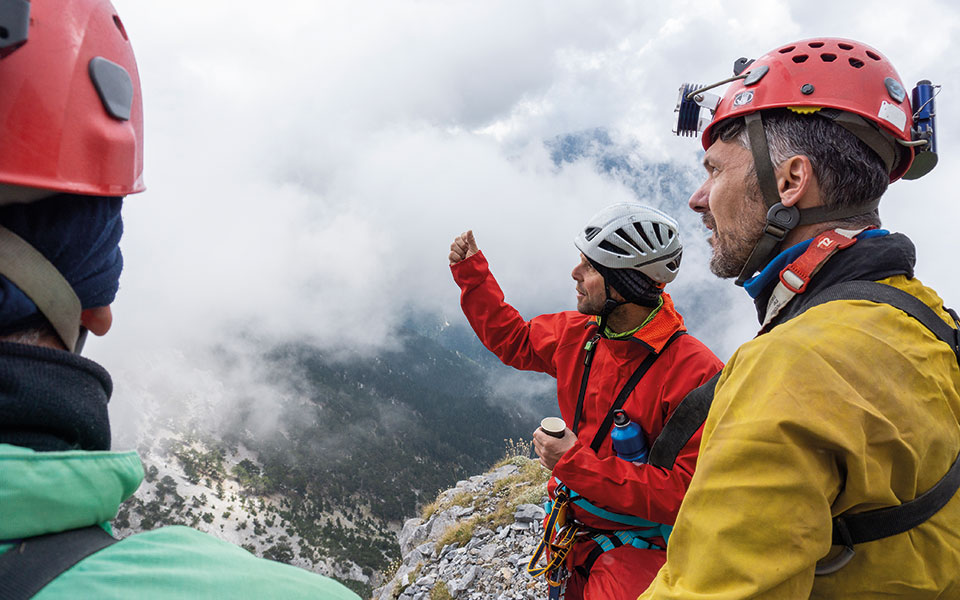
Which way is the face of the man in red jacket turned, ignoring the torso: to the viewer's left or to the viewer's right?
to the viewer's left

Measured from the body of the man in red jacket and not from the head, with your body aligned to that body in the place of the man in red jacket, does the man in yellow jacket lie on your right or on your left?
on your left

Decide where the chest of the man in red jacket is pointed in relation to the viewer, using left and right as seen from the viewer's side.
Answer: facing the viewer and to the left of the viewer

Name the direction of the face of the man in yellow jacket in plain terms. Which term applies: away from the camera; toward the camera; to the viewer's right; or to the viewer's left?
to the viewer's left
